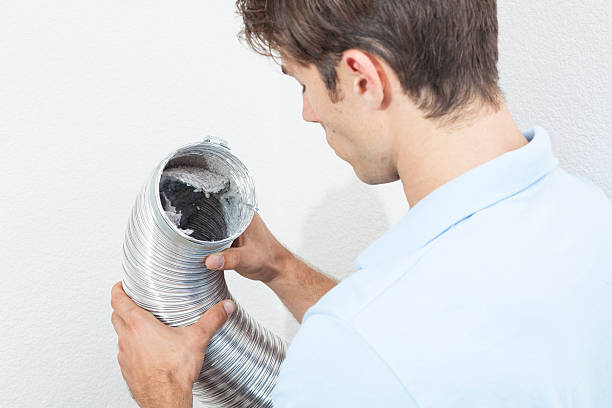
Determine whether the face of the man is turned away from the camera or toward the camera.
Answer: away from the camera

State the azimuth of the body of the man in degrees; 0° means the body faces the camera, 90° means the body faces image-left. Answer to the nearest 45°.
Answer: approximately 135°
